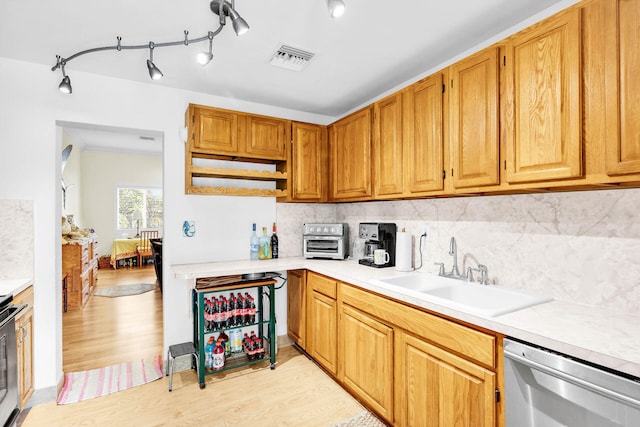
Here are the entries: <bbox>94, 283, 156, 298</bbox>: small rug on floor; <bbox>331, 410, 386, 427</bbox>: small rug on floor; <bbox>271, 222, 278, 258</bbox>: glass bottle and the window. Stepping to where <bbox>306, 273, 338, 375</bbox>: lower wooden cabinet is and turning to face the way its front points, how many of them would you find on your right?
3

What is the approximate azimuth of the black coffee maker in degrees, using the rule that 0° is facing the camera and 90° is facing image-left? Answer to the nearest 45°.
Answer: approximately 45°

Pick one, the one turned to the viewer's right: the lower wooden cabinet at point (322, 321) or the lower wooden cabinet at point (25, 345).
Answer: the lower wooden cabinet at point (25, 345)

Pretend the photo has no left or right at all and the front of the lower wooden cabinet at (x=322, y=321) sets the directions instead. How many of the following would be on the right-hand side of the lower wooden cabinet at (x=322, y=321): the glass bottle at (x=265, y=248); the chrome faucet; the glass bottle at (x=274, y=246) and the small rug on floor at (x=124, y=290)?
3

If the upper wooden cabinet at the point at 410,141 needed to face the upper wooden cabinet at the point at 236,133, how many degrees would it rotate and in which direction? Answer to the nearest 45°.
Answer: approximately 45° to its right

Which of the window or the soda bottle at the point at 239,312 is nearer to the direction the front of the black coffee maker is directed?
the soda bottle

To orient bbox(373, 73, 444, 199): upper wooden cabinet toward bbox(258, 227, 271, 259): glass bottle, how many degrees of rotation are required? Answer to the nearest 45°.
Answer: approximately 45° to its right
